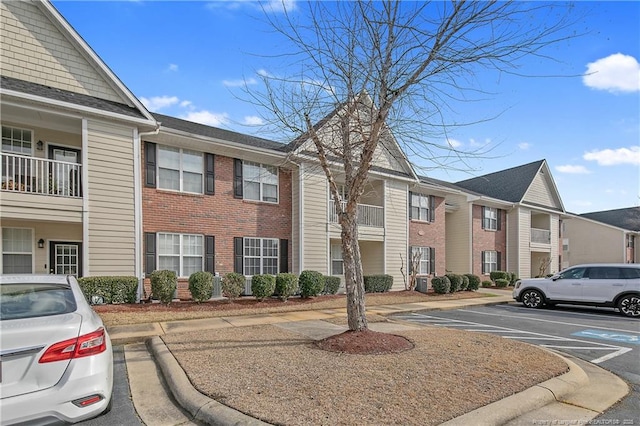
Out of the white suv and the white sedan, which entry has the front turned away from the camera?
the white sedan

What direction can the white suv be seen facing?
to the viewer's left

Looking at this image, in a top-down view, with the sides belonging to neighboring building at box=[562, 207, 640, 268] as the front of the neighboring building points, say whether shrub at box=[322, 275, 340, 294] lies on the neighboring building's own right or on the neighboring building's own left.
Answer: on the neighboring building's own right

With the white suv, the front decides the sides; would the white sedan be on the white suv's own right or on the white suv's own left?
on the white suv's own left

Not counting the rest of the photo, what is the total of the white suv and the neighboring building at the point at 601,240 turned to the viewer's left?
1

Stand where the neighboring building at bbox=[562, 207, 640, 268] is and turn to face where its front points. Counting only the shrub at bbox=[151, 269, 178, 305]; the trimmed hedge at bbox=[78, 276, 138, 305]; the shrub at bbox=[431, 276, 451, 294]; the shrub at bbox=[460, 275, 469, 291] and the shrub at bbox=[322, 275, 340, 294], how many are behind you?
0

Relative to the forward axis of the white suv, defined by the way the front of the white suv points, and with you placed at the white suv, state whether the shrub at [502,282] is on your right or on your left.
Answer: on your right

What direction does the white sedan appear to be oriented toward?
away from the camera

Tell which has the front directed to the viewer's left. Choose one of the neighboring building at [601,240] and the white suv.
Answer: the white suv

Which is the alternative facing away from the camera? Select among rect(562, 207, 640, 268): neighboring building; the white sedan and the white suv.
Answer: the white sedan

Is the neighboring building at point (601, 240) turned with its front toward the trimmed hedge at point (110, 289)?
no

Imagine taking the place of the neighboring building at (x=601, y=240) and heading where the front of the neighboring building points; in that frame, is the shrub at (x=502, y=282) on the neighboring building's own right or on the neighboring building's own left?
on the neighboring building's own right

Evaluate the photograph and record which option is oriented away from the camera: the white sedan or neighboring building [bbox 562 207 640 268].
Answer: the white sedan

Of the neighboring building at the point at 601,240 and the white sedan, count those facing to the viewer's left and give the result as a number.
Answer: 0
